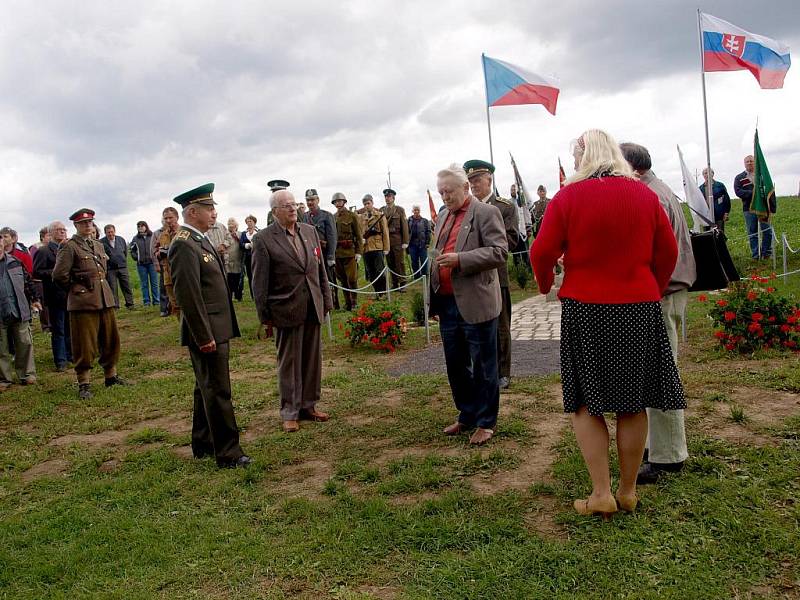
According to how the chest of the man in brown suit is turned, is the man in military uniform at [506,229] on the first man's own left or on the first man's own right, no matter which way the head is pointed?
on the first man's own left

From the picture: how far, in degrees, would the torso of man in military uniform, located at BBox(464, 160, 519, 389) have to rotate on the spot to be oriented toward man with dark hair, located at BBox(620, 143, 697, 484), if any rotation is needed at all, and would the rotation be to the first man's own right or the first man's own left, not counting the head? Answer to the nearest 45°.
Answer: approximately 45° to the first man's own left

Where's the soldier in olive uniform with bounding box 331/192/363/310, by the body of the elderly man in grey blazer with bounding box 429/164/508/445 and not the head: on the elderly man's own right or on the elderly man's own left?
on the elderly man's own right

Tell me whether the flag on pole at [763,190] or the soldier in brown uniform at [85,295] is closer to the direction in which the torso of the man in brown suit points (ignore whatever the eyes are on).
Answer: the flag on pole

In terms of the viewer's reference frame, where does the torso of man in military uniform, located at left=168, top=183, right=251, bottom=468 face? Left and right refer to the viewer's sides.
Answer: facing to the right of the viewer

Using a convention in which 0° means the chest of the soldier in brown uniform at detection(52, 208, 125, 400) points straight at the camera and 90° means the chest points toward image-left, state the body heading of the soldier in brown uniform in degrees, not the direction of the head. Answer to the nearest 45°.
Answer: approximately 315°

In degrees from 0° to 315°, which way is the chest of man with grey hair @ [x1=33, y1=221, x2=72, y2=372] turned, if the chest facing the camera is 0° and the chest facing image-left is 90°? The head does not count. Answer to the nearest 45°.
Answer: approximately 315°
